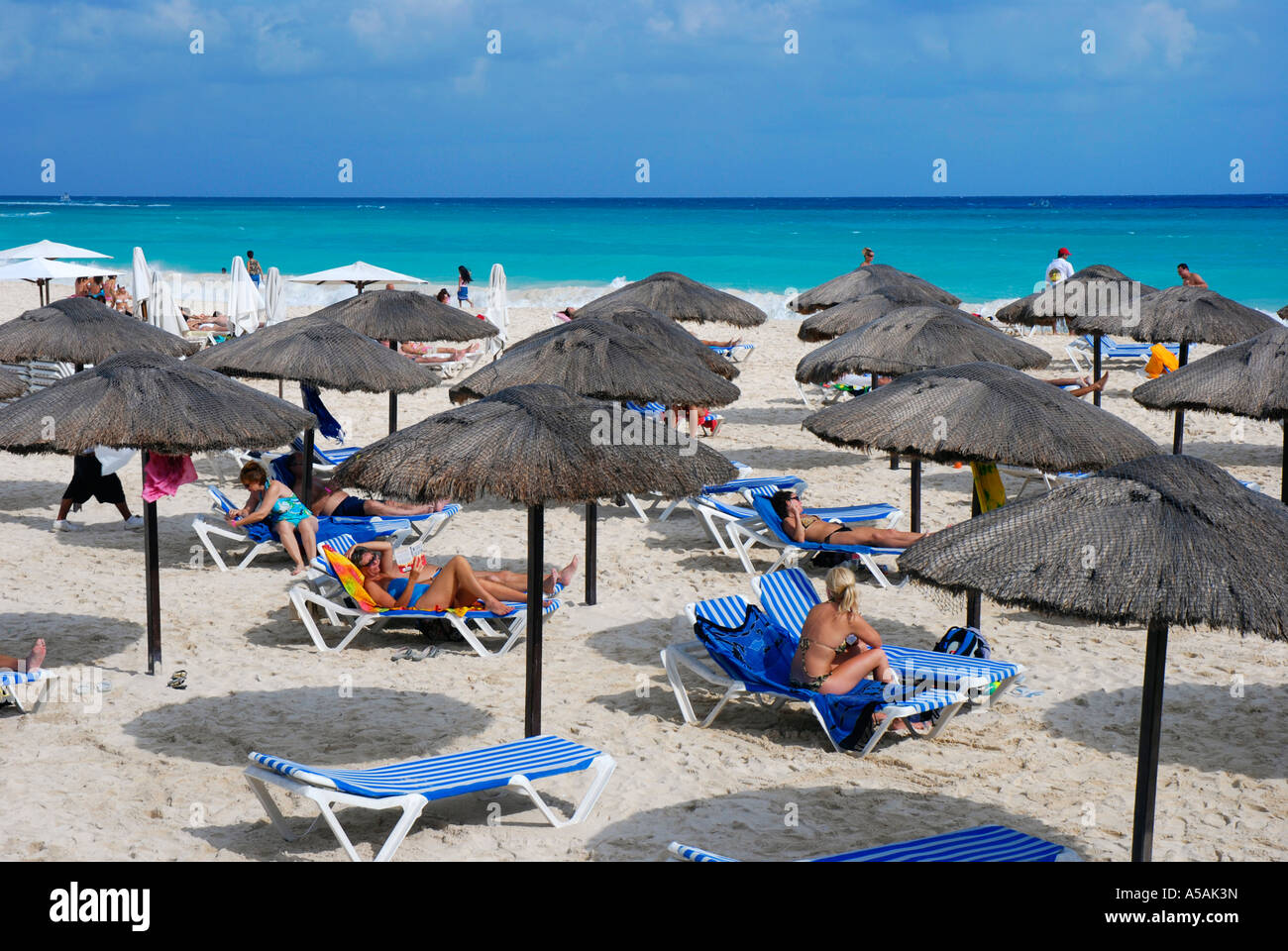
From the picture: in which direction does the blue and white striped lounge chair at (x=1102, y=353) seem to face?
to the viewer's right

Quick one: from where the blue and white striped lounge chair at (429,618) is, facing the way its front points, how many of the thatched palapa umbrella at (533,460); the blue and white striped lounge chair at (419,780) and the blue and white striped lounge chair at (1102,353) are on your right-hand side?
2

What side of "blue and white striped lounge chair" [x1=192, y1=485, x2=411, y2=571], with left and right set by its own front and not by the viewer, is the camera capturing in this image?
right

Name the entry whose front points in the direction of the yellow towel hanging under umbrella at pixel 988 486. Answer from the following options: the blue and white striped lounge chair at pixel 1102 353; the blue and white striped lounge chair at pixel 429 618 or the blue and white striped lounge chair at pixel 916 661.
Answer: the blue and white striped lounge chair at pixel 429 618

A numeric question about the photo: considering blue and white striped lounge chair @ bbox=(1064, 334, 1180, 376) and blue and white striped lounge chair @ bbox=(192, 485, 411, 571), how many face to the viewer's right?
2

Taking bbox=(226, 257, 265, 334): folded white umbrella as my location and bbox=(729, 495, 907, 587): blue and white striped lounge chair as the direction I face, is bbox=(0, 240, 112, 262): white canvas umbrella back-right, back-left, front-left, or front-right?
back-right

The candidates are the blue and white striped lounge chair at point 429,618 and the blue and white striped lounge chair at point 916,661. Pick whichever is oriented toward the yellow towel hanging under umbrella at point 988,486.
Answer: the blue and white striped lounge chair at point 429,618

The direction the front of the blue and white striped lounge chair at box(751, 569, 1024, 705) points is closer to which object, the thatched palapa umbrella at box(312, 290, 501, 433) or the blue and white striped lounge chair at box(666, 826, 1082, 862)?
the blue and white striped lounge chair

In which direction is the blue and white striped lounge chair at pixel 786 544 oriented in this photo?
to the viewer's right

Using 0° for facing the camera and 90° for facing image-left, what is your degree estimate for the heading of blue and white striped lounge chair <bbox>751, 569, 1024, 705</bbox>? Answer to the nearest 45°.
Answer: approximately 315°

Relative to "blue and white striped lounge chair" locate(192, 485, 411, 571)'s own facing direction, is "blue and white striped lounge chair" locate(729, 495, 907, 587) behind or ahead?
ahead

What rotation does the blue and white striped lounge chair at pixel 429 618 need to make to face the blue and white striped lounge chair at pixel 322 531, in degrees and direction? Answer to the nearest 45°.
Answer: approximately 90° to its left

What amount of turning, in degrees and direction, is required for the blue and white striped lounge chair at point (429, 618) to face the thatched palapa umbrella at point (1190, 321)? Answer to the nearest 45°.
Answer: approximately 45° to its left

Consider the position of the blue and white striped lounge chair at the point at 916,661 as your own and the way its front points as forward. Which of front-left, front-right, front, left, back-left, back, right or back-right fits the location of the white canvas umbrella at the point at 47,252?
back

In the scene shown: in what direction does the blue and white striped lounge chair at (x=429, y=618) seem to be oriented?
to the viewer's right
